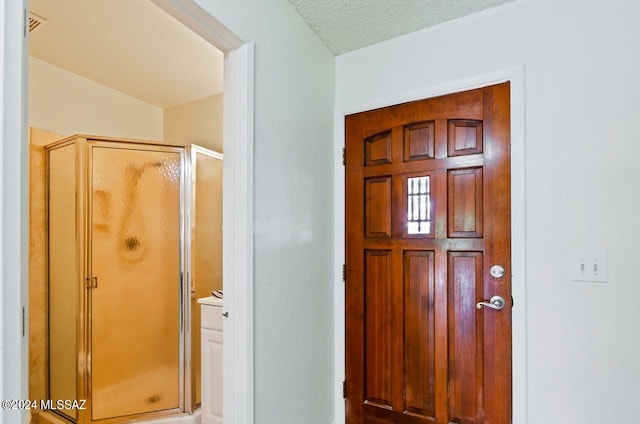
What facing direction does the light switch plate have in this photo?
toward the camera

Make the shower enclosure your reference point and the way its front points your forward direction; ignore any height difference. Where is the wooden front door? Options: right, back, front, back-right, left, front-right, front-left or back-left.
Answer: front-left

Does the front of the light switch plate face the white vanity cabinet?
no

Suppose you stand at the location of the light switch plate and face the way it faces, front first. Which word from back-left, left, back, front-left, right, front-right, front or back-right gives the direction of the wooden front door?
right

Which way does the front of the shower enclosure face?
toward the camera

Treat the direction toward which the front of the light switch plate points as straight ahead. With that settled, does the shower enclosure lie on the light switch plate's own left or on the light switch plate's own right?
on the light switch plate's own right

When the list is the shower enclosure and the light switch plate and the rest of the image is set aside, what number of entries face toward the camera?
2

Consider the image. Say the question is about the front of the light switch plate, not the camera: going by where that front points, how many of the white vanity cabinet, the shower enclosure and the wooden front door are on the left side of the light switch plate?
0

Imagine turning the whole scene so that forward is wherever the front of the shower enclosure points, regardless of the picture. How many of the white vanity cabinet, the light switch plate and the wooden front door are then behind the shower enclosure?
0
